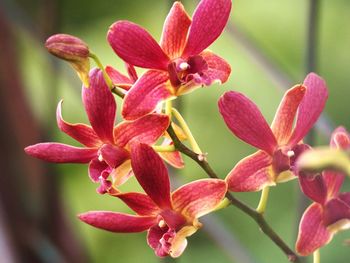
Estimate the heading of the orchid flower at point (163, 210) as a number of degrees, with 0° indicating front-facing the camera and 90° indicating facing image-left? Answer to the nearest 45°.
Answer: approximately 45°

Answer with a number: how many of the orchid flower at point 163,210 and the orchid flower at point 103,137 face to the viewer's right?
0

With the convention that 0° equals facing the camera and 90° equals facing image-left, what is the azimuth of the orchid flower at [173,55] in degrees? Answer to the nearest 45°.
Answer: approximately 315°
